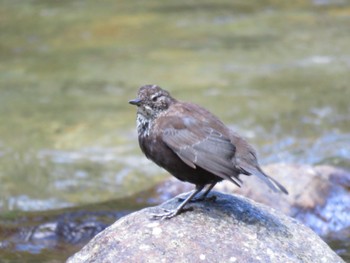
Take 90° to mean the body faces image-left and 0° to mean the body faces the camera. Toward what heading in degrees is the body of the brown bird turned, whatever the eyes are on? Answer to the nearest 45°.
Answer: approximately 90°
